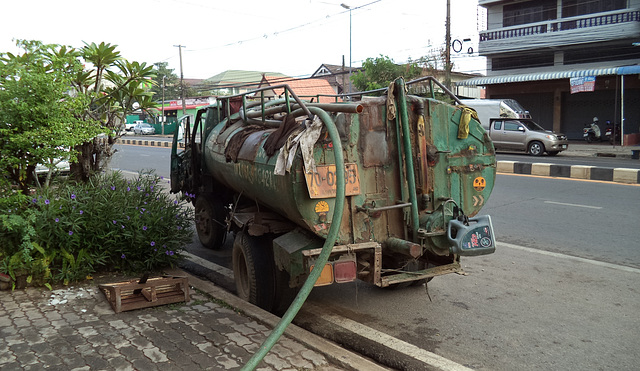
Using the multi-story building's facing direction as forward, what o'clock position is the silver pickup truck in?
The silver pickup truck is roughly at 11 o'clock from the multi-story building.

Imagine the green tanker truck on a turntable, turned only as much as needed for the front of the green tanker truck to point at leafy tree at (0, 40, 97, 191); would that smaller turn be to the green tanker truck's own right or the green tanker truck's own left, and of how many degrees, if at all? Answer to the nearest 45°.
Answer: approximately 45° to the green tanker truck's own left

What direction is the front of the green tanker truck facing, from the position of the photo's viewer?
facing away from the viewer and to the left of the viewer

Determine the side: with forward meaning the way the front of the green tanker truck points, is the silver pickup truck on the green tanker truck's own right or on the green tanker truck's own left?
on the green tanker truck's own right

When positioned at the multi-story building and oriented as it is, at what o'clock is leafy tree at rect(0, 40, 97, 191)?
The leafy tree is roughly at 11 o'clock from the multi-story building.

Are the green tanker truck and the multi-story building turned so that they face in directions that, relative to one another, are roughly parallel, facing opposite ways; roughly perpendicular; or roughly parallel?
roughly perpendicular

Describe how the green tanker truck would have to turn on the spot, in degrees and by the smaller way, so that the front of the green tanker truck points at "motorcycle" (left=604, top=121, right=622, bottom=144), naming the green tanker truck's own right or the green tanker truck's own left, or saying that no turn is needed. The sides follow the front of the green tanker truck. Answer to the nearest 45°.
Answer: approximately 90° to the green tanker truck's own right
